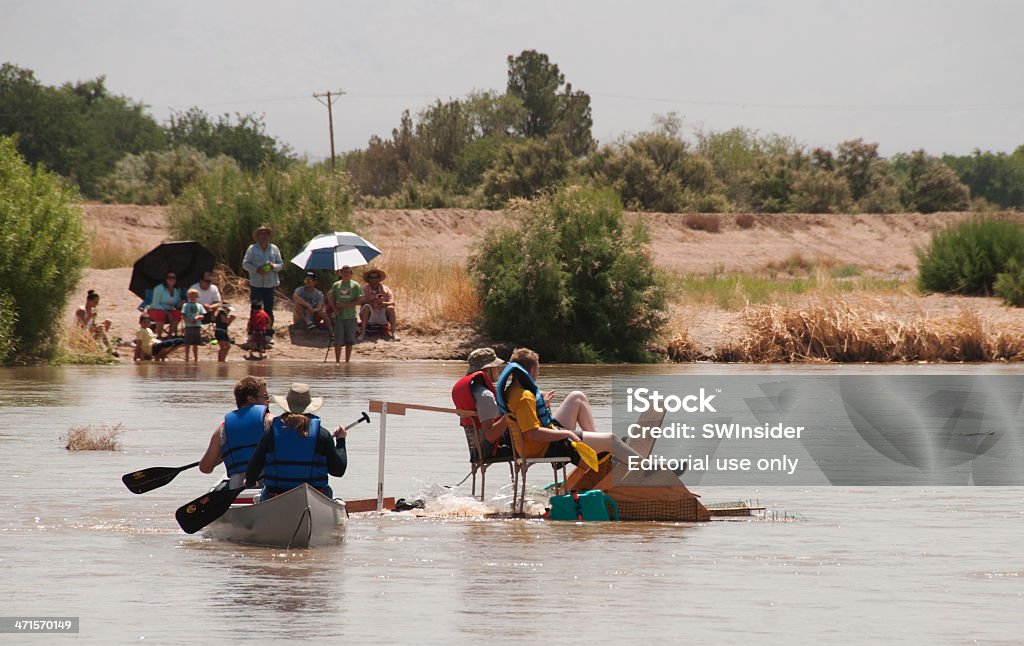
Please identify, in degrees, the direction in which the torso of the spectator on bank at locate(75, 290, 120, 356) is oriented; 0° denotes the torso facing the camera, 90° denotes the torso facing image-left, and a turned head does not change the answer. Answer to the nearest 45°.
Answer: approximately 315°

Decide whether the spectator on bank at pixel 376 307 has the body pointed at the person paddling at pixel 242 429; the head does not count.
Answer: yes

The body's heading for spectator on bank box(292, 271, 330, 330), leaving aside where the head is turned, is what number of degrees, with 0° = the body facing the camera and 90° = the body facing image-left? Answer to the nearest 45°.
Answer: approximately 0°

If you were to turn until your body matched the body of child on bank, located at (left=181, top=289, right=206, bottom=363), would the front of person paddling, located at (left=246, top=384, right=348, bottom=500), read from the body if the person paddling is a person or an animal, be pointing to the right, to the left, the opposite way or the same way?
the opposite way

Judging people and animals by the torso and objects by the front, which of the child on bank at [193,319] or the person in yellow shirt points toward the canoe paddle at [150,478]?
the child on bank

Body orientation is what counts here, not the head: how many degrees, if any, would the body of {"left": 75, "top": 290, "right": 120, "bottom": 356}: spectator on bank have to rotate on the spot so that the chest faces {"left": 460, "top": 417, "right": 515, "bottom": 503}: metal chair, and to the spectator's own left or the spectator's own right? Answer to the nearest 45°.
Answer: approximately 45° to the spectator's own right

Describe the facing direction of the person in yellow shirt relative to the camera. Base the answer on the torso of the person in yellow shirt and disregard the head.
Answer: to the viewer's right

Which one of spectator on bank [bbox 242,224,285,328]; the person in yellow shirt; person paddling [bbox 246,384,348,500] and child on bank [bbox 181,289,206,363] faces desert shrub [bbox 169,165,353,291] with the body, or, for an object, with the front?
the person paddling
